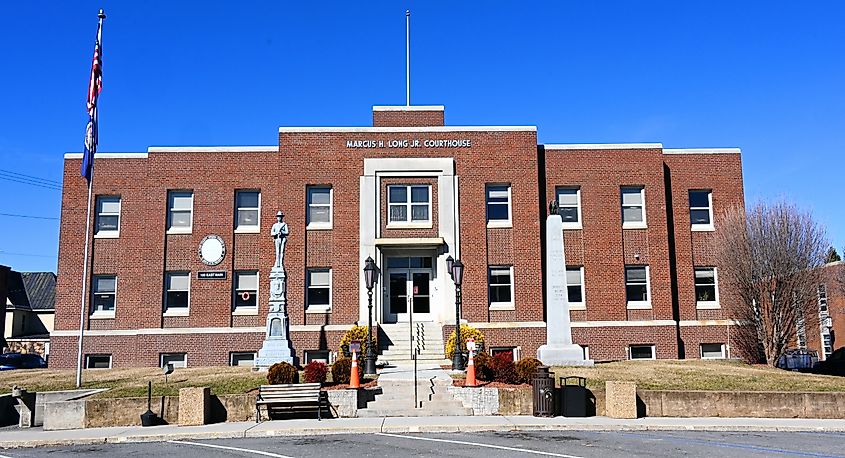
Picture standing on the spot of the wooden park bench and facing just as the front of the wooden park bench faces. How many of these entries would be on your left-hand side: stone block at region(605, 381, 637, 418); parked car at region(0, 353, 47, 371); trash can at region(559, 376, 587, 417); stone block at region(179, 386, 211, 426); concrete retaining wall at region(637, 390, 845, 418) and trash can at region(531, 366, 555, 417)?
4

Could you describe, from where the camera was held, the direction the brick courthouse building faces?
facing the viewer

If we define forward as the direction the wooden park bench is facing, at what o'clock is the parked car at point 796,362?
The parked car is roughly at 8 o'clock from the wooden park bench.

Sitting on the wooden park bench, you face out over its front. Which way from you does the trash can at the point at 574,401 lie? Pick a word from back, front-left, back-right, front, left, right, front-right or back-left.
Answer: left

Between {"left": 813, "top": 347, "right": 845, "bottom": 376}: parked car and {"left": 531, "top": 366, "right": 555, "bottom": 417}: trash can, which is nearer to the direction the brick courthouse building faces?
the trash can

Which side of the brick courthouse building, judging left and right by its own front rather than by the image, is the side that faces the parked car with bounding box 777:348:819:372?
left

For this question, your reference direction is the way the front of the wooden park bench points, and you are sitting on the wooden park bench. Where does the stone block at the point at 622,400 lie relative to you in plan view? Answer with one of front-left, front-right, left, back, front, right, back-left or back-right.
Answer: left
